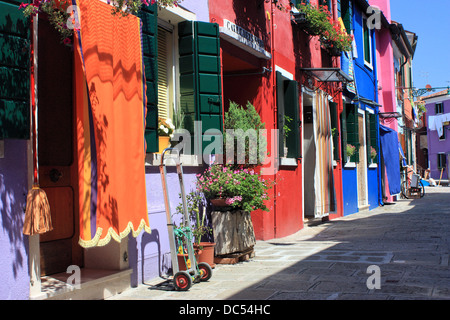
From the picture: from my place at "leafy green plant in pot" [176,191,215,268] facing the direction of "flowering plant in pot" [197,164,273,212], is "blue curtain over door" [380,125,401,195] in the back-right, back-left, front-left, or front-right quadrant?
front-left

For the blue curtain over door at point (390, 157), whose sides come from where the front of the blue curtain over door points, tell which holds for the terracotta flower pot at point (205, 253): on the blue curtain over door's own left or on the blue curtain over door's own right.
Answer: on the blue curtain over door's own right

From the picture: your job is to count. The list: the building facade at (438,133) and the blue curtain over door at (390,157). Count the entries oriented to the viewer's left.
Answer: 0

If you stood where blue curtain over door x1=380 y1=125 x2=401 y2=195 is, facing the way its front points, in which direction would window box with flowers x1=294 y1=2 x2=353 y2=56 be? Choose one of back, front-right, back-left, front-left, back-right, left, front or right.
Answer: front-right

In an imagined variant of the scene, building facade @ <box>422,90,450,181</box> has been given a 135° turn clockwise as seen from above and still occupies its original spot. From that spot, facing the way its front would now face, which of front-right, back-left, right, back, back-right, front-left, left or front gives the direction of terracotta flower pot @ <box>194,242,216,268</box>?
back-left

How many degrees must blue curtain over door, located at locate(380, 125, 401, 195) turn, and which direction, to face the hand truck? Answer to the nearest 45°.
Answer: approximately 45° to its right

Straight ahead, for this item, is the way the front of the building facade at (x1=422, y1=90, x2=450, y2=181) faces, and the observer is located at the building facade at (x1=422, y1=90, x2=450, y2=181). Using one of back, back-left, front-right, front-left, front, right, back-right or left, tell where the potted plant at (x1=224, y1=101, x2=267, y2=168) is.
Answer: front

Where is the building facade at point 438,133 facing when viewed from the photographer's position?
facing the viewer

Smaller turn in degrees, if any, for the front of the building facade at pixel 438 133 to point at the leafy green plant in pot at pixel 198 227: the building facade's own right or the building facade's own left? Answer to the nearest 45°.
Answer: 0° — it already faces it

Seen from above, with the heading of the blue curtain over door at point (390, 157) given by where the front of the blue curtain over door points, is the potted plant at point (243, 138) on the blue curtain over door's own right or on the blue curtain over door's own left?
on the blue curtain over door's own right

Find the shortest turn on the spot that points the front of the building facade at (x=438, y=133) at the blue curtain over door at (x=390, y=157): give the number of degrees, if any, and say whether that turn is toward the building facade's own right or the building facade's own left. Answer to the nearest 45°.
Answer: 0° — it already faces it

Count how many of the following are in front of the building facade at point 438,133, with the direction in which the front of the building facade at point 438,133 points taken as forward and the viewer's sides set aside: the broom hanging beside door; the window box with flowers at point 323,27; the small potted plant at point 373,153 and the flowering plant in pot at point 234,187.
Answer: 4

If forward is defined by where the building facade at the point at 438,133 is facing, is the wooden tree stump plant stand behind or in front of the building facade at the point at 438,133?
in front

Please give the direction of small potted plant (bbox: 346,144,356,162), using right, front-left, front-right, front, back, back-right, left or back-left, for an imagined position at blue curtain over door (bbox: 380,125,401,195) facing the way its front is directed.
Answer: front-right

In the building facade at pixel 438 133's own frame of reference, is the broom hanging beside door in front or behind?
in front

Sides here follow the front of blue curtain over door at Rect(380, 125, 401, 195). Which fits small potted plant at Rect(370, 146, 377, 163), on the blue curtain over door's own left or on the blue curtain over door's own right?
on the blue curtain over door's own right

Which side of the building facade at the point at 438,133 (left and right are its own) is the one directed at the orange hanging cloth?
front

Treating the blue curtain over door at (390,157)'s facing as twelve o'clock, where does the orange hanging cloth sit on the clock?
The orange hanging cloth is roughly at 2 o'clock from the blue curtain over door.

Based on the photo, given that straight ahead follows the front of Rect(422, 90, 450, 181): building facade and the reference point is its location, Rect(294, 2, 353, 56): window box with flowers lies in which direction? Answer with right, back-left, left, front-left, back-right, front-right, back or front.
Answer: front
